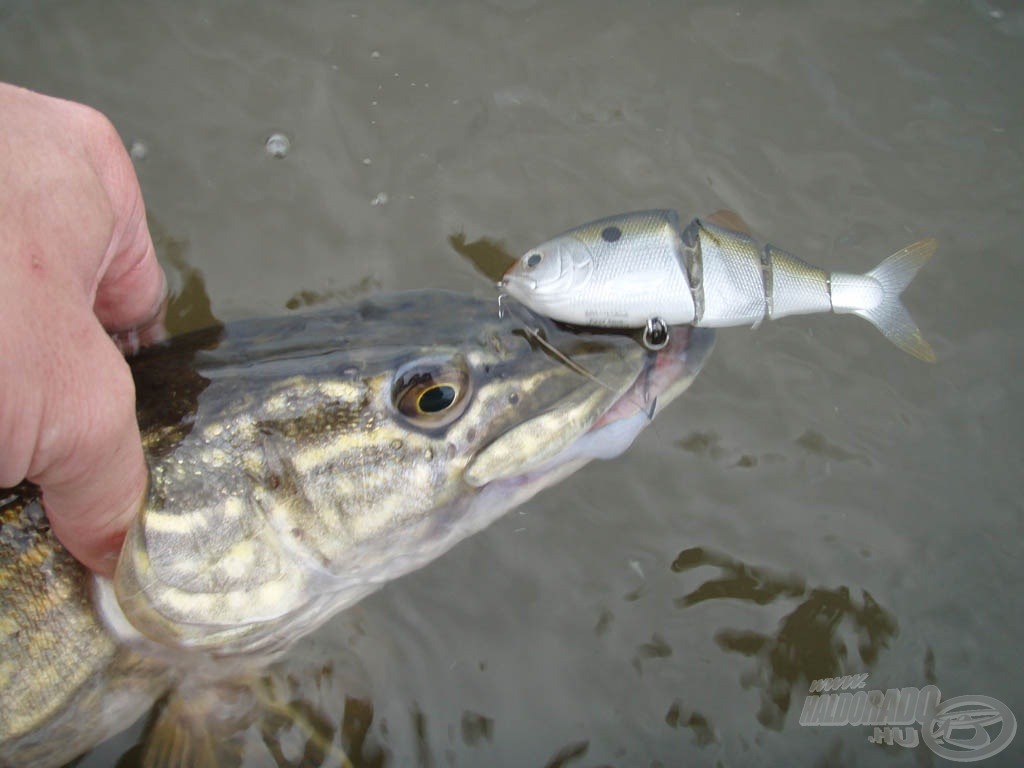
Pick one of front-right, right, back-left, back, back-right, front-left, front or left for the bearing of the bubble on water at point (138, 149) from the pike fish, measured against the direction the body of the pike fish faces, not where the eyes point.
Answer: left

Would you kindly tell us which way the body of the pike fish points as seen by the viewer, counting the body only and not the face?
to the viewer's right

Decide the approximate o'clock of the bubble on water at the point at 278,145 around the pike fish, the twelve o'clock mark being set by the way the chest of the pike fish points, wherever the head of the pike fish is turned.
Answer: The bubble on water is roughly at 9 o'clock from the pike fish.
